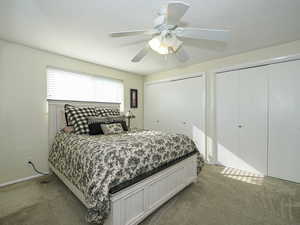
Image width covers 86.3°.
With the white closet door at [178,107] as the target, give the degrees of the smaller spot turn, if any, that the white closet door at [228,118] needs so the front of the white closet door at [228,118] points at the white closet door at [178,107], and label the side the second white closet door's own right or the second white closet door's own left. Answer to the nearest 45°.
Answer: approximately 45° to the second white closet door's own right

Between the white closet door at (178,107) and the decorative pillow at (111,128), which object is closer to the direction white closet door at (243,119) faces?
the decorative pillow

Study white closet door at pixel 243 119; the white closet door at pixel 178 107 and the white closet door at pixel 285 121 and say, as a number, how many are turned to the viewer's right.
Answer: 0

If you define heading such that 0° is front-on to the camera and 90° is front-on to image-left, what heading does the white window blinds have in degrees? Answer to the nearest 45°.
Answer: approximately 315°

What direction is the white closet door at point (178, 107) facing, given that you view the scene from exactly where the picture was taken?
facing the viewer and to the left of the viewer

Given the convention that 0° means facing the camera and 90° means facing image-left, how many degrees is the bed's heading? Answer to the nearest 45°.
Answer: approximately 315°

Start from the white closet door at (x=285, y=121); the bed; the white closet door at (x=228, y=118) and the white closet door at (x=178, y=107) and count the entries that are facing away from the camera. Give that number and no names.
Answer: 0

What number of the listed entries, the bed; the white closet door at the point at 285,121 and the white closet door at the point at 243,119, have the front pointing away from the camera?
0

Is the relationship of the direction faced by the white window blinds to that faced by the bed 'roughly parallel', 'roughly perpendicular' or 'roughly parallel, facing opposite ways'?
roughly parallel

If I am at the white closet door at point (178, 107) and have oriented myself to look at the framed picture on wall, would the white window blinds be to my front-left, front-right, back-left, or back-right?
front-left

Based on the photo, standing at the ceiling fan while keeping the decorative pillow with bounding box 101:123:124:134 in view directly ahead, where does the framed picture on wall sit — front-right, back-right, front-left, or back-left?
front-right

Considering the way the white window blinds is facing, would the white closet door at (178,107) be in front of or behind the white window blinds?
in front

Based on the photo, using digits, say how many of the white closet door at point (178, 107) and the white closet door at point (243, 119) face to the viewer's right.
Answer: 0

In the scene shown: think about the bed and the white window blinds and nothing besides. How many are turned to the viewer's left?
0
